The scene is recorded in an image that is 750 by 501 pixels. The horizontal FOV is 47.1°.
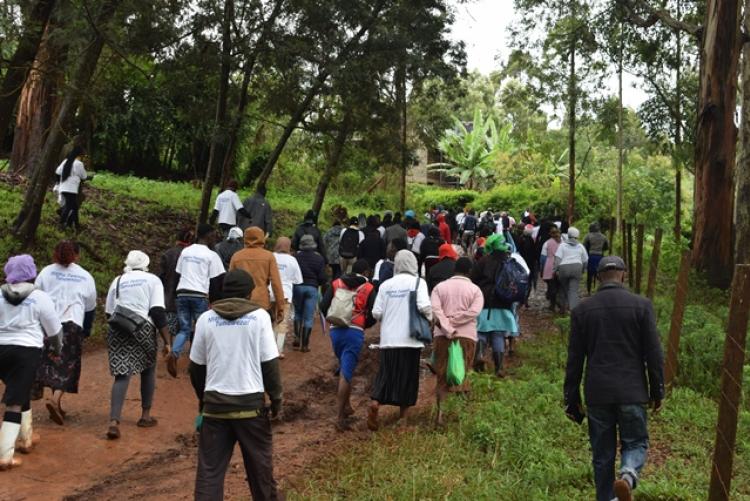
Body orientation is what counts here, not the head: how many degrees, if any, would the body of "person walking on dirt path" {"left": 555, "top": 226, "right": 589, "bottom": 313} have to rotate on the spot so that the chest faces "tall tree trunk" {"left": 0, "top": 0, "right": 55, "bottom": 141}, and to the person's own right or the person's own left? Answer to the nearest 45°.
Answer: approximately 90° to the person's own left

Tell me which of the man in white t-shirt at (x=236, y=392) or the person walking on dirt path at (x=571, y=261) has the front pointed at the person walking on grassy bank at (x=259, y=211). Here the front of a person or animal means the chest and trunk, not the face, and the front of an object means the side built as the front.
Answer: the man in white t-shirt

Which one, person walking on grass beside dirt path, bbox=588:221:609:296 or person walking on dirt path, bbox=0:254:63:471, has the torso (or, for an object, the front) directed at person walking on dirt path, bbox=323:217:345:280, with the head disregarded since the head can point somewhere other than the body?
person walking on dirt path, bbox=0:254:63:471

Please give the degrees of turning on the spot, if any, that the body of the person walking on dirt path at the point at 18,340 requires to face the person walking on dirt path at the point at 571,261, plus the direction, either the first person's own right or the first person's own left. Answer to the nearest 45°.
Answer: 0° — they already face them

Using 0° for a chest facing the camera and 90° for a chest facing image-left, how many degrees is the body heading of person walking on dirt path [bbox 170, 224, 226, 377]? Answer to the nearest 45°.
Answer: approximately 225°

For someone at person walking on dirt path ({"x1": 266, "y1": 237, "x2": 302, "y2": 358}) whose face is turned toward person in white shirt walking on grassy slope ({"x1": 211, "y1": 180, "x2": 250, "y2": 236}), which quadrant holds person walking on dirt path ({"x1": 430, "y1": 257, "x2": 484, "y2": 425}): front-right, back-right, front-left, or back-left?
back-right

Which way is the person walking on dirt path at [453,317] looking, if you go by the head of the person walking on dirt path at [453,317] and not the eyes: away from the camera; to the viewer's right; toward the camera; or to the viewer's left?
away from the camera

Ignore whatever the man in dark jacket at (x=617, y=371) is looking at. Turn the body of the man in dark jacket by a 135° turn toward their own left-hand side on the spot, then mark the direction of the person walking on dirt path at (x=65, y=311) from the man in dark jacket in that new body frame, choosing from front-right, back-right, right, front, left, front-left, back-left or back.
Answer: front-right

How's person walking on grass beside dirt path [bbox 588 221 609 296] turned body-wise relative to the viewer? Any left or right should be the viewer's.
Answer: facing away from the viewer

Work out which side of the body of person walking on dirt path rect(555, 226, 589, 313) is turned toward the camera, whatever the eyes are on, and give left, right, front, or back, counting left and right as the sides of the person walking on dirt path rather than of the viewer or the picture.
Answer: back

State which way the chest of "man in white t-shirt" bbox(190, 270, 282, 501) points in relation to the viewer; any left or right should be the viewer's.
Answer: facing away from the viewer

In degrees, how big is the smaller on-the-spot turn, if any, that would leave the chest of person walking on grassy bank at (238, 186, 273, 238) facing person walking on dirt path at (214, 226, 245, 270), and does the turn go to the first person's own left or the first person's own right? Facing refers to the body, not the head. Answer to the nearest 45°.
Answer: approximately 180°

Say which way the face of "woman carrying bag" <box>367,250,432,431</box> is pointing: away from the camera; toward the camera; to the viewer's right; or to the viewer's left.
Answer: away from the camera

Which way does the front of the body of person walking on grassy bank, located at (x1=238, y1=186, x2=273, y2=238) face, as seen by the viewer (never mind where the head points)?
away from the camera

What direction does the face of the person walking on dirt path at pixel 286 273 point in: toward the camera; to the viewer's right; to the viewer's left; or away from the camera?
away from the camera

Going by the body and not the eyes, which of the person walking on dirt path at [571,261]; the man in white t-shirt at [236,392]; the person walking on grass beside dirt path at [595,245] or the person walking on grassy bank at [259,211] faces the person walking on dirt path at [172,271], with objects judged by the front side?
the man in white t-shirt

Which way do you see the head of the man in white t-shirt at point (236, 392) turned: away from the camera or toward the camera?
away from the camera
